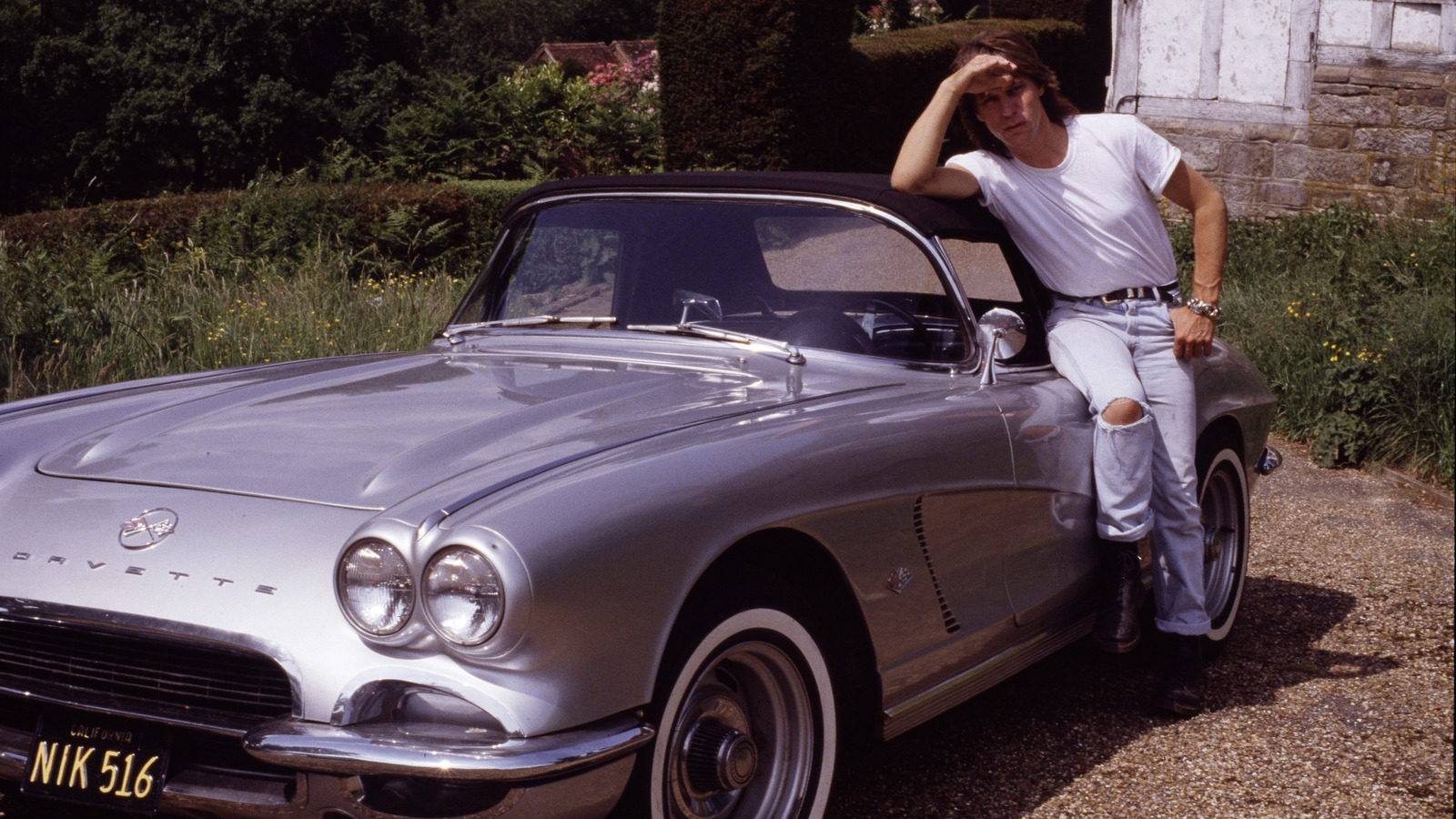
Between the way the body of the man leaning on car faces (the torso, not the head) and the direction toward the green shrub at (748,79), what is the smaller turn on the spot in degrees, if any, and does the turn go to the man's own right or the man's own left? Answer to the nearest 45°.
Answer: approximately 180°

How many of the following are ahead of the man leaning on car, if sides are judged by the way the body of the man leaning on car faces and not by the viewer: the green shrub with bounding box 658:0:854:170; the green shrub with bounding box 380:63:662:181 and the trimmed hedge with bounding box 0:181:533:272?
0

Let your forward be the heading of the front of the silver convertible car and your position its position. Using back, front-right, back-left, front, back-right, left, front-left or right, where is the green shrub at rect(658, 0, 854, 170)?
back-right

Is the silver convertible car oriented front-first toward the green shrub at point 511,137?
no

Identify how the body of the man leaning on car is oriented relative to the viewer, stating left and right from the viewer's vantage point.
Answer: facing the viewer

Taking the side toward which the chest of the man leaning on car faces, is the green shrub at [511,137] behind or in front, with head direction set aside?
behind

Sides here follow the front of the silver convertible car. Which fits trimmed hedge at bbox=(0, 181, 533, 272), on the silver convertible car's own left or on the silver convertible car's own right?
on the silver convertible car's own right

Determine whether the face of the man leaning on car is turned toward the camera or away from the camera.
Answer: toward the camera

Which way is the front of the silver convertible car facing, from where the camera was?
facing the viewer and to the left of the viewer

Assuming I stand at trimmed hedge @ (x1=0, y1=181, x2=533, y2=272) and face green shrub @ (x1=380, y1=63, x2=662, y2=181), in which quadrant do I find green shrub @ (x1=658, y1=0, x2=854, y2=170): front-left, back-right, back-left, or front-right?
front-right
